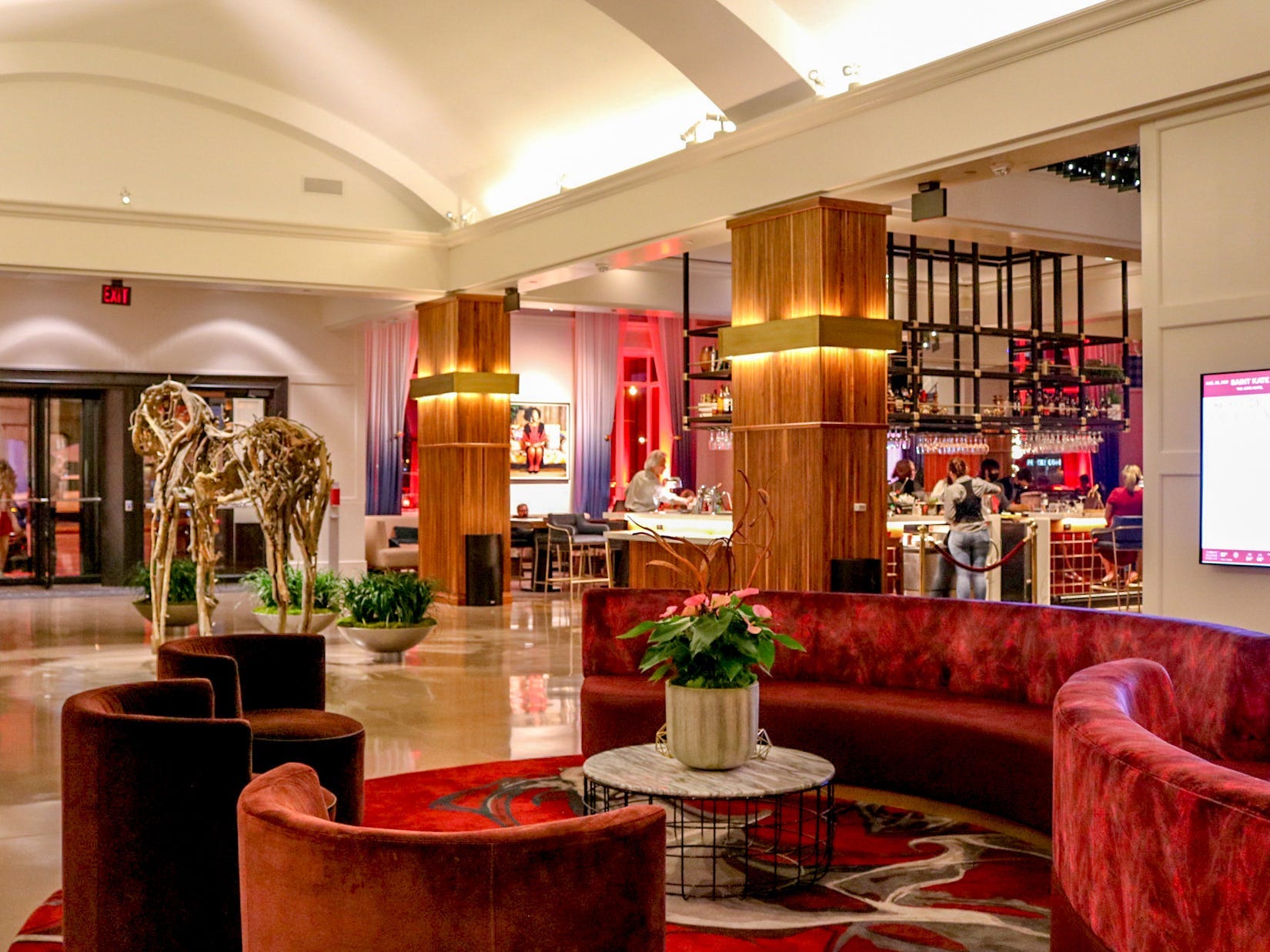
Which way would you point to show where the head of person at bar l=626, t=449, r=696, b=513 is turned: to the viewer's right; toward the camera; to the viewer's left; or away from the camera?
to the viewer's right

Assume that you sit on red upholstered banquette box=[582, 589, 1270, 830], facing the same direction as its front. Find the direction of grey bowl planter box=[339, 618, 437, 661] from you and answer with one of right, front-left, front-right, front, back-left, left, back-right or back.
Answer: right

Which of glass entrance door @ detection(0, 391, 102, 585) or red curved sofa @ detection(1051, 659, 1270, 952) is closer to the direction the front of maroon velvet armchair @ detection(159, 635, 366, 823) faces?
the red curved sofa

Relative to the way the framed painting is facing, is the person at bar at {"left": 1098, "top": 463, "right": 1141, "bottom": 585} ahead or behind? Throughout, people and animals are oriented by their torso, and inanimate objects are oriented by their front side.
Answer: ahead

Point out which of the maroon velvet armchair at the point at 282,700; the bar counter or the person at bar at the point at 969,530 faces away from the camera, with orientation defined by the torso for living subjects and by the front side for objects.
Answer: the person at bar

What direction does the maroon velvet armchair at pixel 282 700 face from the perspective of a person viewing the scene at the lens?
facing the viewer and to the right of the viewer

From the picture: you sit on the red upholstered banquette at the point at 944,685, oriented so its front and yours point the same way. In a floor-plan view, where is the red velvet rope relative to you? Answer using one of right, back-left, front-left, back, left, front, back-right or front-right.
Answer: back-right

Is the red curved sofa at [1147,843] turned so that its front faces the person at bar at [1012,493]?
no

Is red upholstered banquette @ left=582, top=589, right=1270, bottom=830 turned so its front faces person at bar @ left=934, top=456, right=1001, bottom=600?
no

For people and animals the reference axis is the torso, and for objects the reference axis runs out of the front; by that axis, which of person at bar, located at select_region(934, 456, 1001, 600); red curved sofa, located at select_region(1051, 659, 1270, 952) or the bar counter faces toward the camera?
the bar counter

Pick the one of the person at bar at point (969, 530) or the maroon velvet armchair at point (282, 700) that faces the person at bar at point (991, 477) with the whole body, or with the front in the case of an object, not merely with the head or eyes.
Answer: the person at bar at point (969, 530)

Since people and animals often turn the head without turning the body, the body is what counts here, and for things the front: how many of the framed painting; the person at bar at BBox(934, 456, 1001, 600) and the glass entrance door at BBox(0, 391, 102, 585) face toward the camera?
2

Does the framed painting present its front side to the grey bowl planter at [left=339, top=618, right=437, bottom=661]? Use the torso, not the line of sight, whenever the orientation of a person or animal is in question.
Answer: yes

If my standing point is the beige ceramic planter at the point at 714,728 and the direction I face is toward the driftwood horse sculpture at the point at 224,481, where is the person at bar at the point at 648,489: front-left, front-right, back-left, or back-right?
front-right

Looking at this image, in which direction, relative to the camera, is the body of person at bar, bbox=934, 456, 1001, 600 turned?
away from the camera

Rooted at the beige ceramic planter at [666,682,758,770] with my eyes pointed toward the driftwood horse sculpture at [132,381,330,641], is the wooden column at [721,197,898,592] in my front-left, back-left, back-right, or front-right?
front-right

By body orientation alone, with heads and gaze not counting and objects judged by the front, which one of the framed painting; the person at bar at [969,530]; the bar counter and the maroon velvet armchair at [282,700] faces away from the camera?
the person at bar

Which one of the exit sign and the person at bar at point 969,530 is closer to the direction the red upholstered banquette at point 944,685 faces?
the exit sign

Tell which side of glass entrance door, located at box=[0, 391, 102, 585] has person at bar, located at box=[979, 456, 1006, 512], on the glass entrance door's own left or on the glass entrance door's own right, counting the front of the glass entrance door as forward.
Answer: on the glass entrance door's own left
